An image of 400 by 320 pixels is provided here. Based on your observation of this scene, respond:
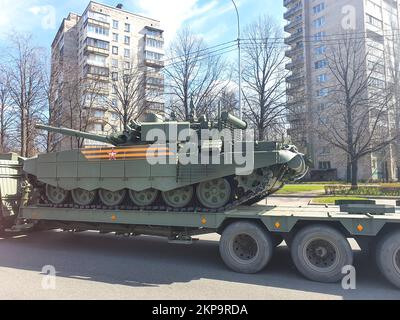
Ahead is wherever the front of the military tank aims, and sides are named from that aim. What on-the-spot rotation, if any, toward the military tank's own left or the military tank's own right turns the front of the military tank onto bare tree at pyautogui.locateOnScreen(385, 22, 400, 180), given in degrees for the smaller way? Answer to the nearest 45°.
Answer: approximately 135° to the military tank's own right

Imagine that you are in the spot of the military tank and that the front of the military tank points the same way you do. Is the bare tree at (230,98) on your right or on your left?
on your right

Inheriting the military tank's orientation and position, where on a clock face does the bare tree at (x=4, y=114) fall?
The bare tree is roughly at 2 o'clock from the military tank.

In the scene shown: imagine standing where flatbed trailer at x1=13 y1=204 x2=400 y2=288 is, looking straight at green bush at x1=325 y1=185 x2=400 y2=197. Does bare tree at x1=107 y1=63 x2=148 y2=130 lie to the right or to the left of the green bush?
left

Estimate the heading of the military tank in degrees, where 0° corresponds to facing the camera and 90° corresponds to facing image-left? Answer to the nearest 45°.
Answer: approximately 90°

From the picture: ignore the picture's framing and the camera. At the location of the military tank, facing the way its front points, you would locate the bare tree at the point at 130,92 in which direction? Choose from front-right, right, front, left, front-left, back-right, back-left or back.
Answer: right
